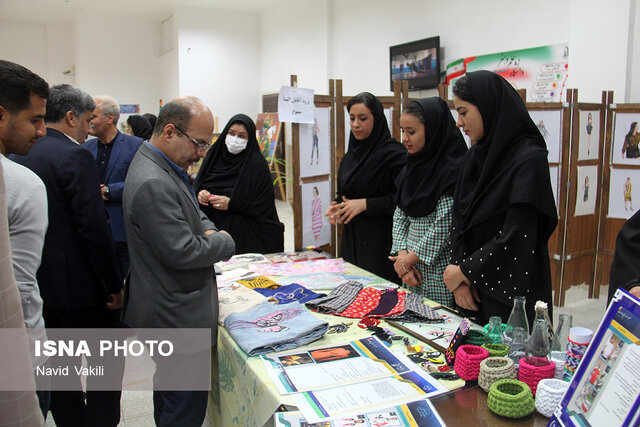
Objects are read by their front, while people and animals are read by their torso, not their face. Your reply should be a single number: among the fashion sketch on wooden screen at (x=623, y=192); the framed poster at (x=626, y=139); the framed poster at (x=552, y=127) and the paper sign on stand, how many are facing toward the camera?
4

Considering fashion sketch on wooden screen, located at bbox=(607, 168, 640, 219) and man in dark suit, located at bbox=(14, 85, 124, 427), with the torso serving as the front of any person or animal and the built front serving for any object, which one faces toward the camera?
the fashion sketch on wooden screen

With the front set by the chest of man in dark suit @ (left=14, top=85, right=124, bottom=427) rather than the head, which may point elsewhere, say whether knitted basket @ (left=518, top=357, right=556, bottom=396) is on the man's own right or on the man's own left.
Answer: on the man's own right

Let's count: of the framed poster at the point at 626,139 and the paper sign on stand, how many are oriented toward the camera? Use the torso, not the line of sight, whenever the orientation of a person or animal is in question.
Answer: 2

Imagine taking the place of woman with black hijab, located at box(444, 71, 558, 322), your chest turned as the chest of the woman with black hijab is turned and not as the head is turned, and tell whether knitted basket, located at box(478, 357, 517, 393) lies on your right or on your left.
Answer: on your left

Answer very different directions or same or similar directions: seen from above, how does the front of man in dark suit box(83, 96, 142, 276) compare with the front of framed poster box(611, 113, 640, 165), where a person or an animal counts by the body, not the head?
same or similar directions

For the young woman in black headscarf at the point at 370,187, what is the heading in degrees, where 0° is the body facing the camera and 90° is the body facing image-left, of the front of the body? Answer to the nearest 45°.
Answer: approximately 45°

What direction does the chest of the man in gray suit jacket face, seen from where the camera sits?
to the viewer's right

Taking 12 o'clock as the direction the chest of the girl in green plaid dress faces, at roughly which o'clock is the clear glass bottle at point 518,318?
The clear glass bottle is roughly at 10 o'clock from the girl in green plaid dress.

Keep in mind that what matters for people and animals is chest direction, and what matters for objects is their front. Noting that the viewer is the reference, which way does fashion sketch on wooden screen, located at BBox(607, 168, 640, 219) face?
facing the viewer

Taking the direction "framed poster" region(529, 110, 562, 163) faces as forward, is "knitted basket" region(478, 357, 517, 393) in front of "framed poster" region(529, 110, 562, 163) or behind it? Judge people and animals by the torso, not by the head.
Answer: in front

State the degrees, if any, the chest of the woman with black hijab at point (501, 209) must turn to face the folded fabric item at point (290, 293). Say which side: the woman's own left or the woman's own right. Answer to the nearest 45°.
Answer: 0° — they already face it

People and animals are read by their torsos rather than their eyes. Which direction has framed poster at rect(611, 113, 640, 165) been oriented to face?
toward the camera

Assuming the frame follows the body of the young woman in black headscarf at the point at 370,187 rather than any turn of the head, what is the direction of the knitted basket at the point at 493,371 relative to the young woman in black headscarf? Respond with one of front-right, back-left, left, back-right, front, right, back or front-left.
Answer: front-left

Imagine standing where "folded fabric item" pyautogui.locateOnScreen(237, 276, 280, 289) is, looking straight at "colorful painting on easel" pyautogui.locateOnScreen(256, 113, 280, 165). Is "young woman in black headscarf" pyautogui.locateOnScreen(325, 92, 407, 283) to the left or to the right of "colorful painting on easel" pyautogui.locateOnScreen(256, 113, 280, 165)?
right

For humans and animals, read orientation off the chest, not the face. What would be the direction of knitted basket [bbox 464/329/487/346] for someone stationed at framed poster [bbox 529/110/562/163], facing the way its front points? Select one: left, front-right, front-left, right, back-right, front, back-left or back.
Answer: front
